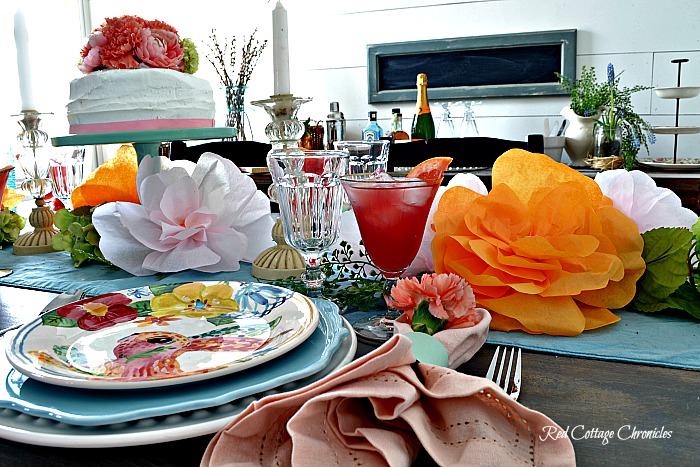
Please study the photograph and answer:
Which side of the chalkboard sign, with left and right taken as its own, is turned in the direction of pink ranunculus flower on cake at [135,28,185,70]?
front

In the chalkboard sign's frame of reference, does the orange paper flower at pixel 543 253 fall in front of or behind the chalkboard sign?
in front

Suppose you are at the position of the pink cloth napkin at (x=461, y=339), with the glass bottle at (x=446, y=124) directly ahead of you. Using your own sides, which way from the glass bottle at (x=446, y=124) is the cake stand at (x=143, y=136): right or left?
left

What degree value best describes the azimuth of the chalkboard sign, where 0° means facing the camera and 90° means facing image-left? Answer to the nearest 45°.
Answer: approximately 0°

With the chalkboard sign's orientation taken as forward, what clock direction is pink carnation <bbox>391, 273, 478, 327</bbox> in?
The pink carnation is roughly at 12 o'clock from the chalkboard sign.

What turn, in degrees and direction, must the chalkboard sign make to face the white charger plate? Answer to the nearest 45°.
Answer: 0° — it already faces it

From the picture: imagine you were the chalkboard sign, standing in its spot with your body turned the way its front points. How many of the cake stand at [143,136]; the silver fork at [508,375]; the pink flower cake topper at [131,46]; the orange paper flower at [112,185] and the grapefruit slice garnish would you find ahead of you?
5

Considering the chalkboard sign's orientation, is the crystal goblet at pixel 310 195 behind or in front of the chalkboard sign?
in front

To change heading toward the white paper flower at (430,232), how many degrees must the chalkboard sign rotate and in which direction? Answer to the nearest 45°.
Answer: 0° — it already faces it

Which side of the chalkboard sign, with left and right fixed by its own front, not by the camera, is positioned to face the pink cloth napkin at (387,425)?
front
